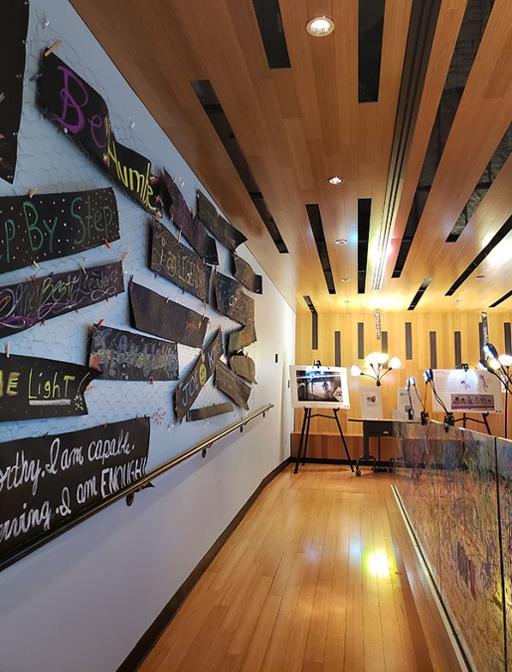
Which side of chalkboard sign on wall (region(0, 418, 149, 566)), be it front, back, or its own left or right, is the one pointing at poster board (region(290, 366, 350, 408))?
left

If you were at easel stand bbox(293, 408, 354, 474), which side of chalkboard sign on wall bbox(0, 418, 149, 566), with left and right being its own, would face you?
left

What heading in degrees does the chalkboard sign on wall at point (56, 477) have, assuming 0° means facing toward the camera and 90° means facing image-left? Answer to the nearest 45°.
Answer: approximately 315°

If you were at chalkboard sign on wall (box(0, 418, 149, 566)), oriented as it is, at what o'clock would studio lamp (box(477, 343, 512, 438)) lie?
The studio lamp is roughly at 10 o'clock from the chalkboard sign on wall.

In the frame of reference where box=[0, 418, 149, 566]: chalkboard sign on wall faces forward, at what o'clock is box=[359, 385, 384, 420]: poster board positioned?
The poster board is roughly at 9 o'clock from the chalkboard sign on wall.

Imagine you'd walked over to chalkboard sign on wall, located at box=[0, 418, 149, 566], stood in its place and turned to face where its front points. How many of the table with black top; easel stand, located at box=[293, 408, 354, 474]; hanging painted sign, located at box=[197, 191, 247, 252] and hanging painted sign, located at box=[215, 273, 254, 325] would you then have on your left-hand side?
4

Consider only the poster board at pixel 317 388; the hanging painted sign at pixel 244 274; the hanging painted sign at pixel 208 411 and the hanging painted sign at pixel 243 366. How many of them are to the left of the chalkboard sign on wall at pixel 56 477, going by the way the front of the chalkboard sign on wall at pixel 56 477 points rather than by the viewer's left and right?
4
